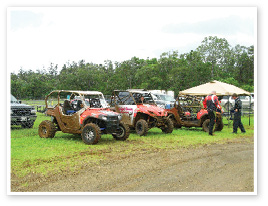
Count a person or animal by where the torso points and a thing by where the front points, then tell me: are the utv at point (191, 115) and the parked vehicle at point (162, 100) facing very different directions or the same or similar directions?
same or similar directions

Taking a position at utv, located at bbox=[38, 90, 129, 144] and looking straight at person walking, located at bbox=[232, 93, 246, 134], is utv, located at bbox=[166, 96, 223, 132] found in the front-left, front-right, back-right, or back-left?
front-left

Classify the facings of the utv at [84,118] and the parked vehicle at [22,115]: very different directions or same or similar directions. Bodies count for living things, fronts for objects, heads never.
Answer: same or similar directions

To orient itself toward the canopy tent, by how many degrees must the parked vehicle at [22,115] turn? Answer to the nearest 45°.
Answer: approximately 45° to its left

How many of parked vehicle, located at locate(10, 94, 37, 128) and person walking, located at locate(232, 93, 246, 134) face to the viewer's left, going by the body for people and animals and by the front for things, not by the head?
1

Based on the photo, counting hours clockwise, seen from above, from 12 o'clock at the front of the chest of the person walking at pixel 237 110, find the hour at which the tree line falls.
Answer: The tree line is roughly at 2 o'clock from the person walking.

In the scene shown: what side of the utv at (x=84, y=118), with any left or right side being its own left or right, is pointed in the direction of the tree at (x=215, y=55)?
left

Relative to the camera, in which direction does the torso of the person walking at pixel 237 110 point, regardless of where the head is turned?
to the viewer's left

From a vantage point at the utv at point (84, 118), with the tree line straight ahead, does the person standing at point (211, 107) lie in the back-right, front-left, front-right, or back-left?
front-right

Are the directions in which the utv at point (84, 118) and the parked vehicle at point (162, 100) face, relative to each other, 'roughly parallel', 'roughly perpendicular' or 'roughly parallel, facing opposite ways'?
roughly parallel
